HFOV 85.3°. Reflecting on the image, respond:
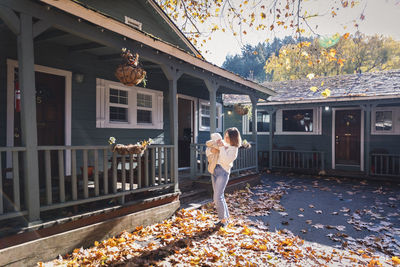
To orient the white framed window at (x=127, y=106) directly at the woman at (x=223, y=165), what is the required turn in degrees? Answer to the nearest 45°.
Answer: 0° — it already faces them

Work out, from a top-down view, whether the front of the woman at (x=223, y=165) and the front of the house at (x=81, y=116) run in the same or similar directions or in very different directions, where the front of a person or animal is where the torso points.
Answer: very different directions

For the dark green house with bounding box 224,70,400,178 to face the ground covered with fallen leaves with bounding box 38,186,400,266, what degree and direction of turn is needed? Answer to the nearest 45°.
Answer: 0° — it already faces it

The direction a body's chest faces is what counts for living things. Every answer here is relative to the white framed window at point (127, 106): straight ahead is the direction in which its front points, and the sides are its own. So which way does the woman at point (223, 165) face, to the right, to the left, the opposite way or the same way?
the opposite way

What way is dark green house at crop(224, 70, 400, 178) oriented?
toward the camera

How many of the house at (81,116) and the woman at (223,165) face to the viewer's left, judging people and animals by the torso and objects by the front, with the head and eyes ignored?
1

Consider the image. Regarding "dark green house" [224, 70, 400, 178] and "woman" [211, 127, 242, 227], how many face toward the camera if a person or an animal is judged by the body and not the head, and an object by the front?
1

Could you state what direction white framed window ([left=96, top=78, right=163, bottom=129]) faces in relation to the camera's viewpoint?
facing the viewer and to the right of the viewer

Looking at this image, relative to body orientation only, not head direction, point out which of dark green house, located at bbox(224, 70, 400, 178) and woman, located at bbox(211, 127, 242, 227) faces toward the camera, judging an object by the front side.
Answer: the dark green house

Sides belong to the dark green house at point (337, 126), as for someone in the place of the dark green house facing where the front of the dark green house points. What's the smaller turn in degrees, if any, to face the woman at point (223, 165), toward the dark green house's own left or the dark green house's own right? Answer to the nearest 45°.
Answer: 0° — it already faces them

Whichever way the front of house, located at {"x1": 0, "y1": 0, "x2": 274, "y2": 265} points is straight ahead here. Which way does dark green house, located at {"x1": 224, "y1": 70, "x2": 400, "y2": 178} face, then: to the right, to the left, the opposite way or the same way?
to the right

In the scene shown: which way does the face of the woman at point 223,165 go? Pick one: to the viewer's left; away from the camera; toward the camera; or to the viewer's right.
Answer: to the viewer's left

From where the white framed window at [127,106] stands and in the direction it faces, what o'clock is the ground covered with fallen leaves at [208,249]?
The ground covered with fallen leaves is roughly at 1 o'clock from the white framed window.

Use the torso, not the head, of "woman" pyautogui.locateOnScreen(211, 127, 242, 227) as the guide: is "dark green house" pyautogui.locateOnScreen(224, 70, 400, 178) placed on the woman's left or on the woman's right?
on the woman's right

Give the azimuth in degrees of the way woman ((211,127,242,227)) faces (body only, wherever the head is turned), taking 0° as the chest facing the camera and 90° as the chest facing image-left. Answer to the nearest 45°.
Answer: approximately 90°
